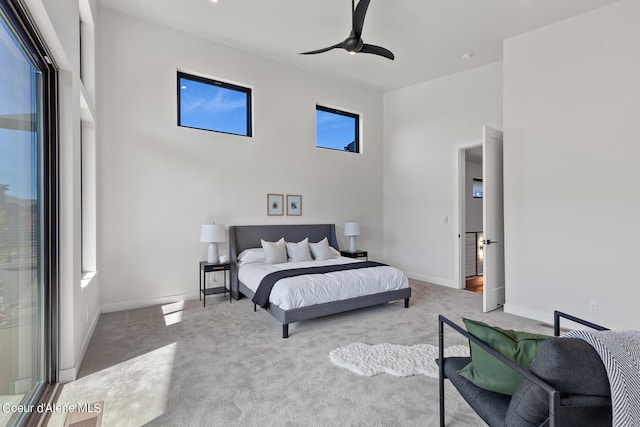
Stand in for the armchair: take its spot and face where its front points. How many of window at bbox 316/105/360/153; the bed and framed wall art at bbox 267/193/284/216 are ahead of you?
3

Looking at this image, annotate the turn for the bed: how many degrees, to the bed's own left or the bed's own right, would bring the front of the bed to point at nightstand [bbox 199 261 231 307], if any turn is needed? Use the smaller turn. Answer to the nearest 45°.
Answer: approximately 135° to the bed's own right

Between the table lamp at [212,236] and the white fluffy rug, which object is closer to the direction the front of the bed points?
the white fluffy rug

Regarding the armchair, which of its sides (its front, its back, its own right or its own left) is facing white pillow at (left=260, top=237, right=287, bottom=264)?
front

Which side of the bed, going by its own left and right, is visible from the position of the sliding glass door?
right

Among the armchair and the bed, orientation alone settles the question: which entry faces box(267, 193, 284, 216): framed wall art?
the armchair

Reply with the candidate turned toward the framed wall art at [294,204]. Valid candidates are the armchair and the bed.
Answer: the armchair

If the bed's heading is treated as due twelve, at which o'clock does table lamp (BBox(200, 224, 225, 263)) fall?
The table lamp is roughly at 5 o'clock from the bed.

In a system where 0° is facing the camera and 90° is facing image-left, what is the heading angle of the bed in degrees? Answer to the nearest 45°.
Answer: approximately 315°

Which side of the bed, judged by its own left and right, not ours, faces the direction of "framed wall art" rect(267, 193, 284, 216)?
back

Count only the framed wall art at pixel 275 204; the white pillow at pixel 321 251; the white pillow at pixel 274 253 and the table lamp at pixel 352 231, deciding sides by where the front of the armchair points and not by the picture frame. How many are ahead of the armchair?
4
